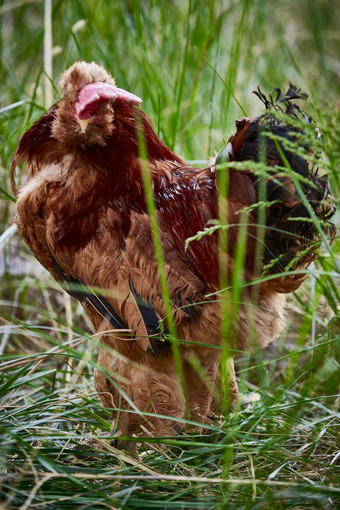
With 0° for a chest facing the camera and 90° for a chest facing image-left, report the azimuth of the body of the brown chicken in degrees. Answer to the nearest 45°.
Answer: approximately 45°
